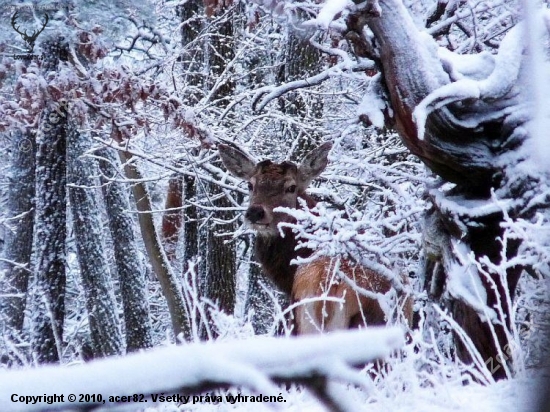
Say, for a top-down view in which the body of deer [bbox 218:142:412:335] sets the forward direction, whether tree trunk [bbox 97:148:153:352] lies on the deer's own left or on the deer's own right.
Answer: on the deer's own right

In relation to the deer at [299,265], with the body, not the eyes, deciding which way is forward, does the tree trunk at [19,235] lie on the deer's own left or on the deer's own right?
on the deer's own right

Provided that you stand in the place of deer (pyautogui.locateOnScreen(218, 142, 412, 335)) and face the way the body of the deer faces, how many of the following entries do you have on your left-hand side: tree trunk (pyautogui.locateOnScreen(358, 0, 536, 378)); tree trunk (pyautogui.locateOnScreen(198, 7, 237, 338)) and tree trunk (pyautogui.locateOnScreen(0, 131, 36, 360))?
1

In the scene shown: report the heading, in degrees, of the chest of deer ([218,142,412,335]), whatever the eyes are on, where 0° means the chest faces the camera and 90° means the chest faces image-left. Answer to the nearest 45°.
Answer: approximately 45°

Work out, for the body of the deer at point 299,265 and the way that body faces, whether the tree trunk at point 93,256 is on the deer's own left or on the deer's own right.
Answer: on the deer's own right

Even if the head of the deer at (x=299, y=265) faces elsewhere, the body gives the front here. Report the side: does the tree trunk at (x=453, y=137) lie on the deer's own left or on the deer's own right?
on the deer's own left

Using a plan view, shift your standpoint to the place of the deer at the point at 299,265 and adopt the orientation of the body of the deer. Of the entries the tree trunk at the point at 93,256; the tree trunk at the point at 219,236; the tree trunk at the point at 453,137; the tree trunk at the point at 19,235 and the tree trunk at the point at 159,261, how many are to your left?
1

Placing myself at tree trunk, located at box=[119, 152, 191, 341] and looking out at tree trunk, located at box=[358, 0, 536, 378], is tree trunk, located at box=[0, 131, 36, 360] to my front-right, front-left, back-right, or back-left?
back-right

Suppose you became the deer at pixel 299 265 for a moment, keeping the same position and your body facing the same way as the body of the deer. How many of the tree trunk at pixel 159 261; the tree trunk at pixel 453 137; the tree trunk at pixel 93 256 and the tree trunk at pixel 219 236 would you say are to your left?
1
